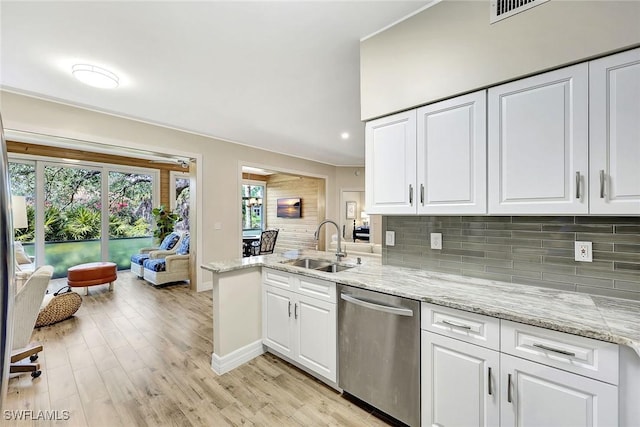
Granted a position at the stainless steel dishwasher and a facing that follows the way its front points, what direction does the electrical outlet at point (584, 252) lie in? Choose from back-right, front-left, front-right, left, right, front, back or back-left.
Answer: back-left

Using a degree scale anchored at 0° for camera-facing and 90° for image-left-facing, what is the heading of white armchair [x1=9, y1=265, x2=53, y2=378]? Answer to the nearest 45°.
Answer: approximately 90°

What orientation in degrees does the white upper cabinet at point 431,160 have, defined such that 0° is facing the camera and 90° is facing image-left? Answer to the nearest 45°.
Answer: approximately 45°

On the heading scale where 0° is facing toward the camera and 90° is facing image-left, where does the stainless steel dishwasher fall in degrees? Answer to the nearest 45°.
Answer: approximately 45°

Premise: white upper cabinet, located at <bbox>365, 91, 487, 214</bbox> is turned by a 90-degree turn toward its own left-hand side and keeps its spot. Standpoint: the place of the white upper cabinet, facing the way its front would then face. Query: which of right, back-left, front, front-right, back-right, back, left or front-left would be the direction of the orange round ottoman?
back-right

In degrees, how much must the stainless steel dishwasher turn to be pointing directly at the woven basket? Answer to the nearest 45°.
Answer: approximately 45° to its right

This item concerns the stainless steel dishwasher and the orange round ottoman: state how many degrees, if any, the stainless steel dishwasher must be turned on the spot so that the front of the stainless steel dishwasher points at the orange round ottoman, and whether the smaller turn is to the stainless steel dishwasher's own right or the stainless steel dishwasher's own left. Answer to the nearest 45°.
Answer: approximately 45° to the stainless steel dishwasher's own right

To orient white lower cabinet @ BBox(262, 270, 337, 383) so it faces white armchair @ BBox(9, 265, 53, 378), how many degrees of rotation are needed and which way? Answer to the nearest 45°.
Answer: approximately 45° to its right
